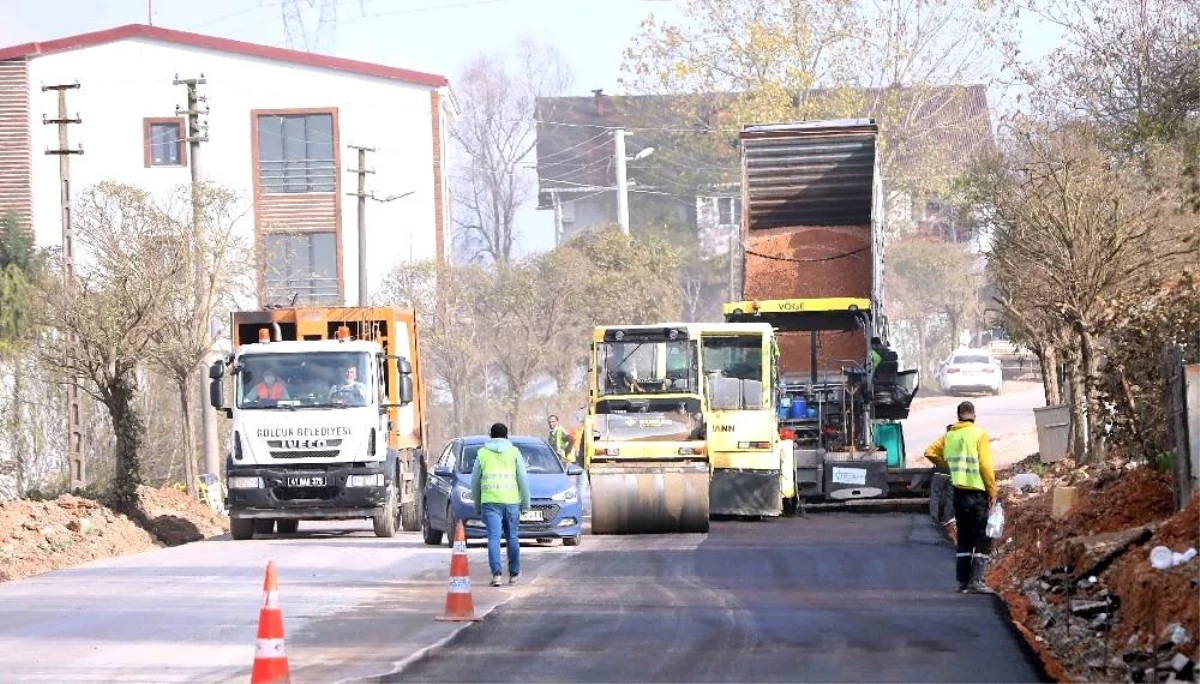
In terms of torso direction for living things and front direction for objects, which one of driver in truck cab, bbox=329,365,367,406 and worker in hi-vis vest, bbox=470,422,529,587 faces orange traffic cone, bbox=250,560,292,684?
the driver in truck cab

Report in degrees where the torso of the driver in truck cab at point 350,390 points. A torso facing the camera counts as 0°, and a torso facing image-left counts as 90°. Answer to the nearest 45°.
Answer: approximately 0°

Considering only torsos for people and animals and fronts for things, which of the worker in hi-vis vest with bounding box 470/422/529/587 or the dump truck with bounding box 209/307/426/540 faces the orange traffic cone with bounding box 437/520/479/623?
the dump truck

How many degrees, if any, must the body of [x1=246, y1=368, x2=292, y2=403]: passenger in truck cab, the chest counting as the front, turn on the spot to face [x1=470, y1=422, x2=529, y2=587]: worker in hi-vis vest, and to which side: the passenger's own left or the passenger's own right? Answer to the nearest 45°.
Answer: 0° — they already face them

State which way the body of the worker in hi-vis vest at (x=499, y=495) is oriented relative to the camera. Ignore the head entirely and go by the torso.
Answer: away from the camera

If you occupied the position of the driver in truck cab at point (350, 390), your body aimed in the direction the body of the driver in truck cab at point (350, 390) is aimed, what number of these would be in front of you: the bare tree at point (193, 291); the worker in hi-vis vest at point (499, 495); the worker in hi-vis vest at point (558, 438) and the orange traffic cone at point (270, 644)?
2

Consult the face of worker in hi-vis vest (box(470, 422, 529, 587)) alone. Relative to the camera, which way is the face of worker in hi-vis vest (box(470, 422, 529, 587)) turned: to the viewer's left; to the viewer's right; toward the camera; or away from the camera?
away from the camera

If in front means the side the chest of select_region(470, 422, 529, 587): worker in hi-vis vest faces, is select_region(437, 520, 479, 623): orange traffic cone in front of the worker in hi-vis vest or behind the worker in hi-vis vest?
behind

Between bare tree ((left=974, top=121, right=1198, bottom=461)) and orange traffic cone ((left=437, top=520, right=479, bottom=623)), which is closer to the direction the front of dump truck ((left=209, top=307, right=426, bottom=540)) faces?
the orange traffic cone

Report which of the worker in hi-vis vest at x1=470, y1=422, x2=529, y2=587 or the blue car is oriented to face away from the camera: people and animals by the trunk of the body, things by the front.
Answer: the worker in hi-vis vest

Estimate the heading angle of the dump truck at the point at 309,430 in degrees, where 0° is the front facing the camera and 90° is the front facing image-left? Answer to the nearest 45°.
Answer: approximately 0°
